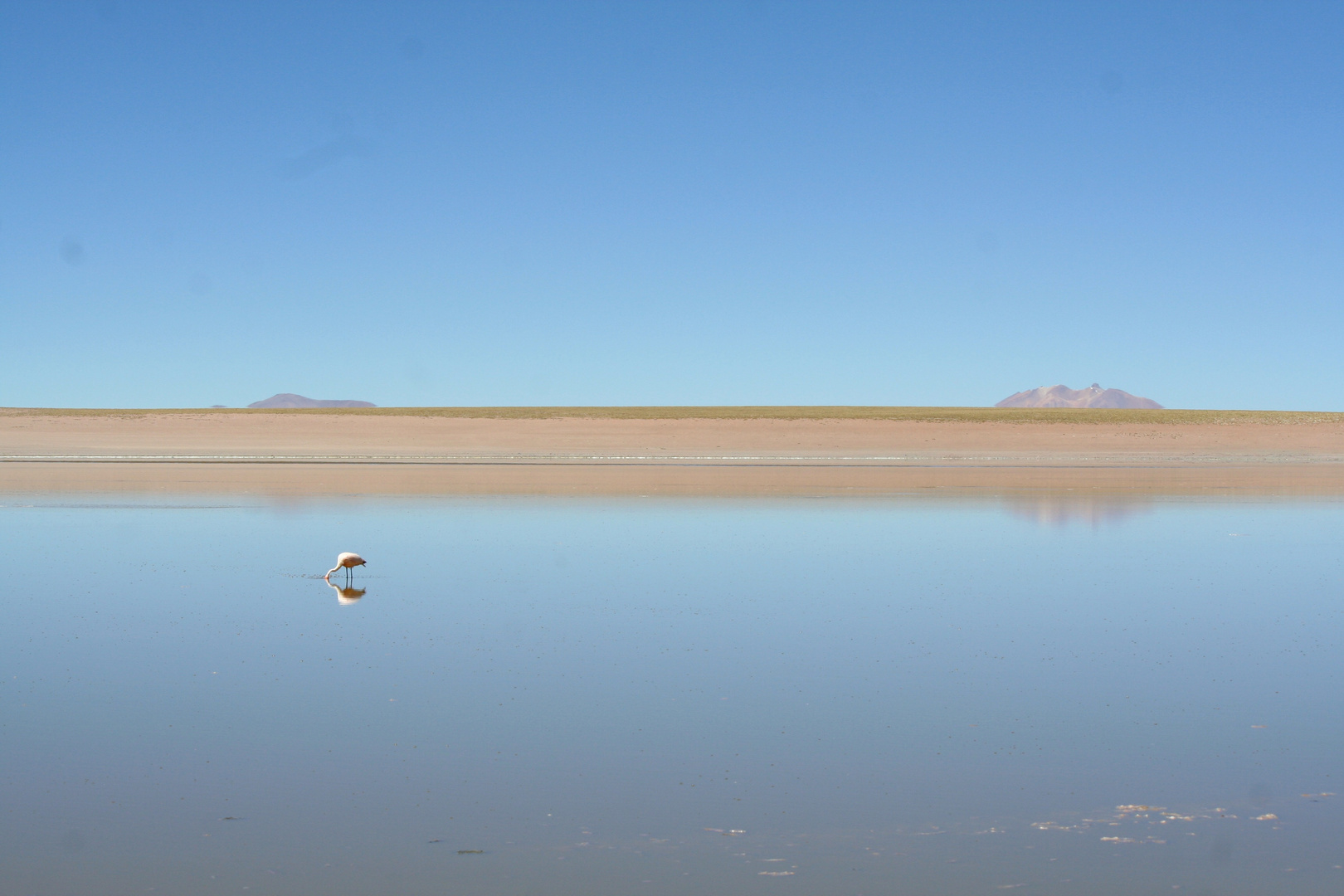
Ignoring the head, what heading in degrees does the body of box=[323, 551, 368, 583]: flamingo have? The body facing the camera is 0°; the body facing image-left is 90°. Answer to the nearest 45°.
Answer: approximately 90°
